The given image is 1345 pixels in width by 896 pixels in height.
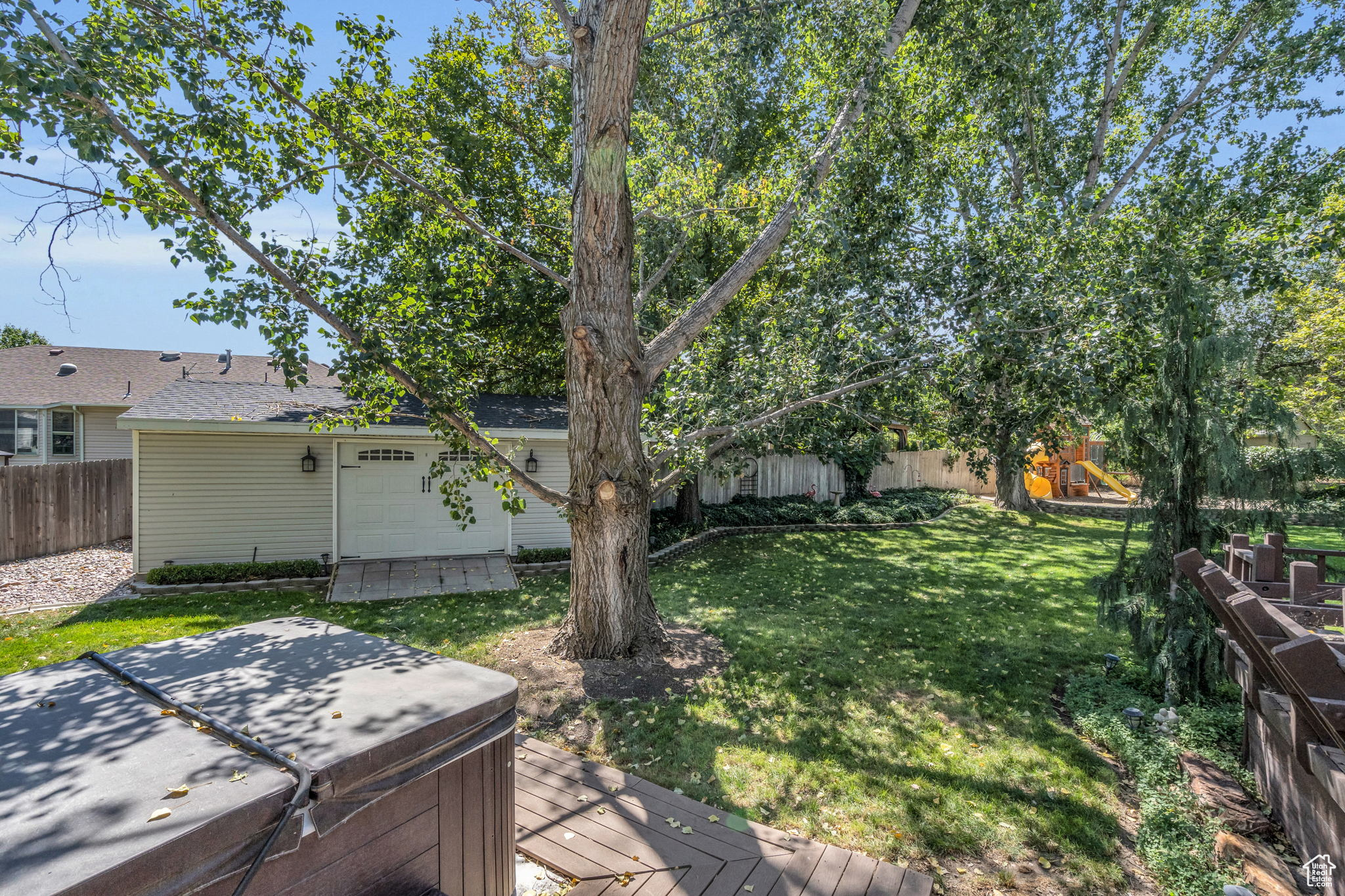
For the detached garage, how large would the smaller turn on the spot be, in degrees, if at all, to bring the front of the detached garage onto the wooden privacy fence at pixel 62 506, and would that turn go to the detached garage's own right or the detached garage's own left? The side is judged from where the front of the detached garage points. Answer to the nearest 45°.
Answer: approximately 135° to the detached garage's own right

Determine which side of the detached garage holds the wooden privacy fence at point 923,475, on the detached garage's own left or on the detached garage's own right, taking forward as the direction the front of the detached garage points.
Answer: on the detached garage's own left

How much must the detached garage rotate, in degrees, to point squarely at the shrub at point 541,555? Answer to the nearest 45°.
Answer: approximately 90° to its left

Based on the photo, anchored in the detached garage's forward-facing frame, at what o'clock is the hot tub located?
The hot tub is roughly at 12 o'clock from the detached garage.

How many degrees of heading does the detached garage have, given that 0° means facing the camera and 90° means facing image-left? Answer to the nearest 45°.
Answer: approximately 0°

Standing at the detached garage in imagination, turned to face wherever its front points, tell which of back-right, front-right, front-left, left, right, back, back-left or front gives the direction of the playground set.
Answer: left

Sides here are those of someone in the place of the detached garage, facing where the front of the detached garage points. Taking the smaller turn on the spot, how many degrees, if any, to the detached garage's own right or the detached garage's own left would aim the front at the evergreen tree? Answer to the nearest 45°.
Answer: approximately 45° to the detached garage's own left
